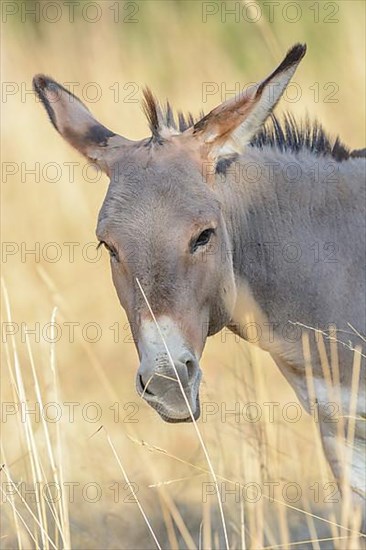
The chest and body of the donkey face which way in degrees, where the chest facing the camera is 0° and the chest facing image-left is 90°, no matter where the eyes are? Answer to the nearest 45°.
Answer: approximately 45°
